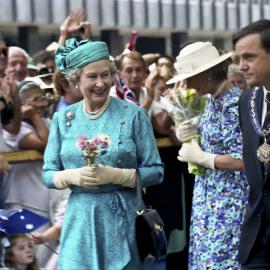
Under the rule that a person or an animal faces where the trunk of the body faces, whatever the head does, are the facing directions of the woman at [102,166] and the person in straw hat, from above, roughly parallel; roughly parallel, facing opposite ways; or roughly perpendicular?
roughly perpendicular

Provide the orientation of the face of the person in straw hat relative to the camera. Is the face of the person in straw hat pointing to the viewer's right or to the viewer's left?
to the viewer's left

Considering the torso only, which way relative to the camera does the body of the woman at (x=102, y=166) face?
toward the camera

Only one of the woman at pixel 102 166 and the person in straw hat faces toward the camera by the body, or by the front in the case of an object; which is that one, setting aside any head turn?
the woman

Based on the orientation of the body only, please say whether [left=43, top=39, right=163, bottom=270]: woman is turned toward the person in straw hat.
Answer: no

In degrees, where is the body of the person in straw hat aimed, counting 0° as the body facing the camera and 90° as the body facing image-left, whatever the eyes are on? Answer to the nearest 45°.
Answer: approximately 90°

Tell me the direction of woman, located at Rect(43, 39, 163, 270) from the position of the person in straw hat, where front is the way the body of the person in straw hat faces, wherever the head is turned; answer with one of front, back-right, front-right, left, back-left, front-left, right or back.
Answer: front-left

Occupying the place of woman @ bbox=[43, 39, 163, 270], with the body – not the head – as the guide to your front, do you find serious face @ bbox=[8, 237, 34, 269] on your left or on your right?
on your right

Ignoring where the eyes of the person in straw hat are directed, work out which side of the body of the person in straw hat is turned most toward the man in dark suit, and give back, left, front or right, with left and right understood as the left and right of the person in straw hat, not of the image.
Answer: left
